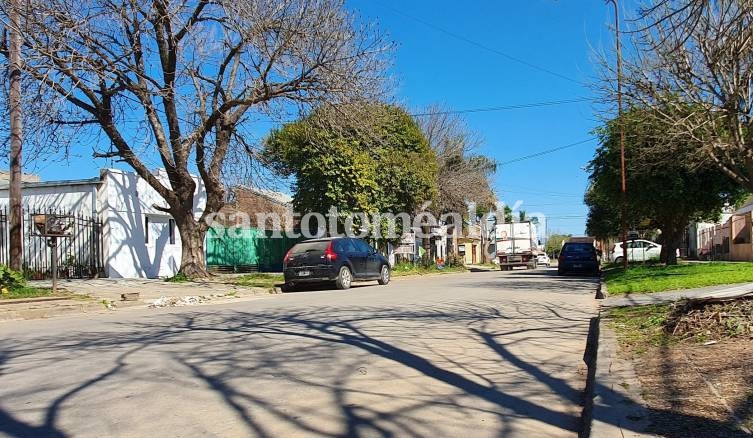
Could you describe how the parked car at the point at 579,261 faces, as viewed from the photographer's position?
facing away from the viewer

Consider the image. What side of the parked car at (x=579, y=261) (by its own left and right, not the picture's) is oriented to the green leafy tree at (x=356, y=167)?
left

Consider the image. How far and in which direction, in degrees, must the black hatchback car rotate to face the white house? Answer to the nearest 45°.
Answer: approximately 90° to its left

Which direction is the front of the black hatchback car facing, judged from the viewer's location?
facing away from the viewer and to the right of the viewer
